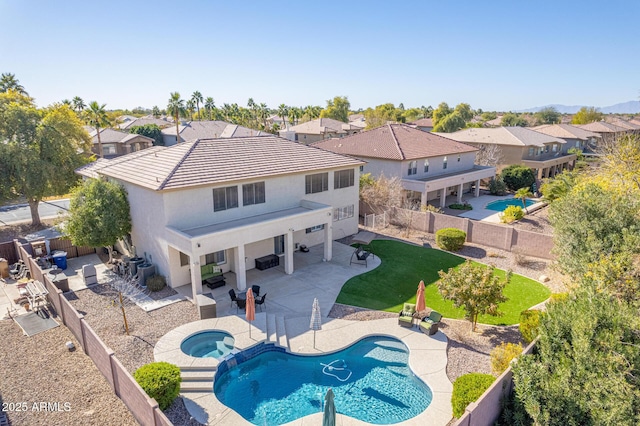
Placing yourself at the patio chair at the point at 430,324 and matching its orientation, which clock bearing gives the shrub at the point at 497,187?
The shrub is roughly at 5 o'clock from the patio chair.

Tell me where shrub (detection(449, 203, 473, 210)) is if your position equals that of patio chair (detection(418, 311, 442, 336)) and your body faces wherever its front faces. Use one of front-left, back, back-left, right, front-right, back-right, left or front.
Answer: back-right

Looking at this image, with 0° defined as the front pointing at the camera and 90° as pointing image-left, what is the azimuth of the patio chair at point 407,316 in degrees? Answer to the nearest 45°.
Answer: approximately 45°

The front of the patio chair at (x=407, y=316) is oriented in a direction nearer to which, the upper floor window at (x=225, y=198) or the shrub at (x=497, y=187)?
the upper floor window

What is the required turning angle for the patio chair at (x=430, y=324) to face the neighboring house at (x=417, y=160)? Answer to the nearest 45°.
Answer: approximately 135° to its right

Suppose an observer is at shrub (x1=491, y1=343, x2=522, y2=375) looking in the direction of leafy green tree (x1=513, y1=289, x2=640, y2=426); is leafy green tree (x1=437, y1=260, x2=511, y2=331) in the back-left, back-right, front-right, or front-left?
back-left
